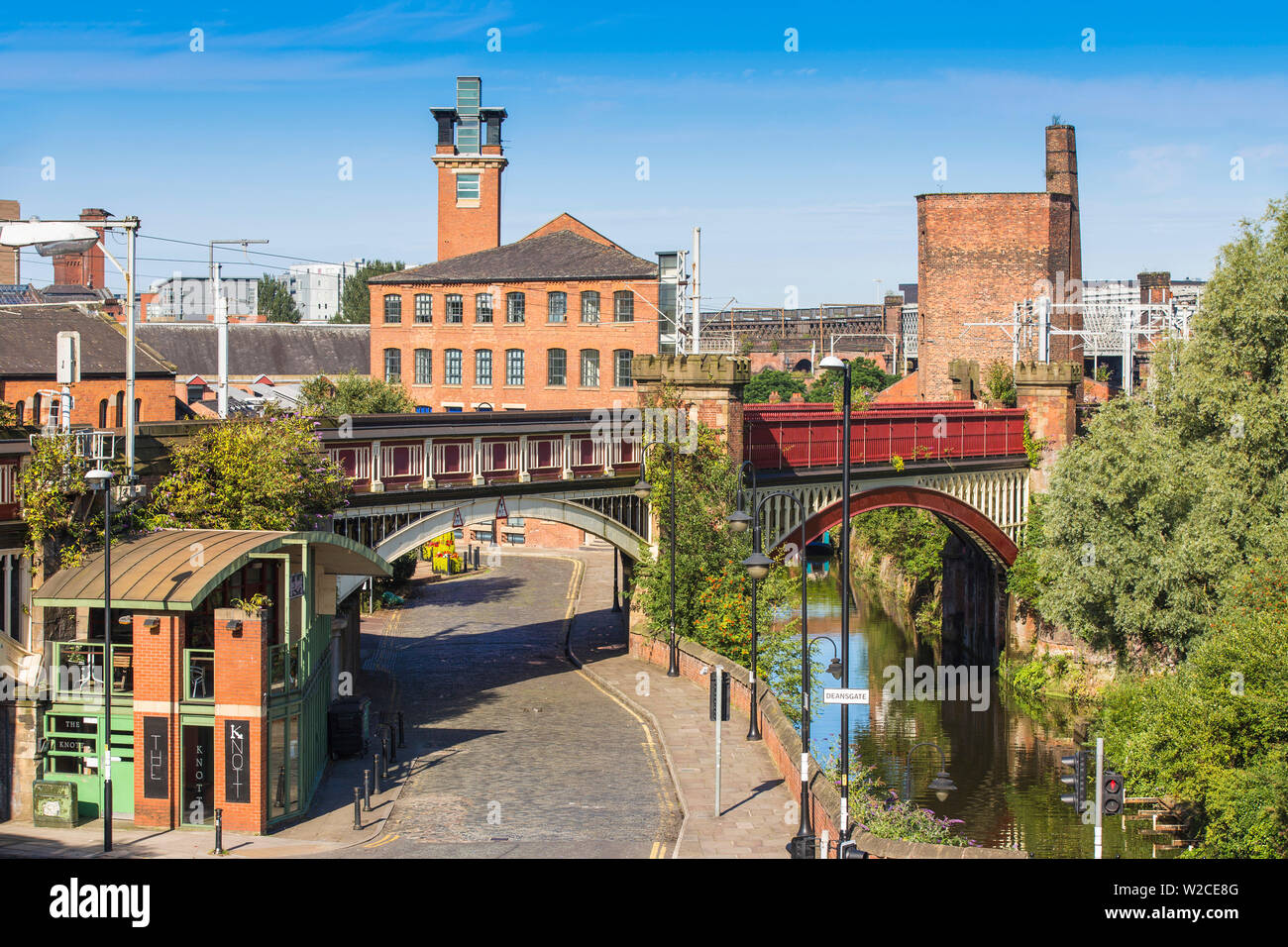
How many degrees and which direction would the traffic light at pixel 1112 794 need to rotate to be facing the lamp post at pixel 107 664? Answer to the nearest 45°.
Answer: approximately 90° to its right

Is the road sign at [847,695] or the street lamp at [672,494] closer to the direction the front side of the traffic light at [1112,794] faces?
the road sign

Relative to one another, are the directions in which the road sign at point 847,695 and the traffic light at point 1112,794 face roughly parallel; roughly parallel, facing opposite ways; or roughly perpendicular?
roughly parallel

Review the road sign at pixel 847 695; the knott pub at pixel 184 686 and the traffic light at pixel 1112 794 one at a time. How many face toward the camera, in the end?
3

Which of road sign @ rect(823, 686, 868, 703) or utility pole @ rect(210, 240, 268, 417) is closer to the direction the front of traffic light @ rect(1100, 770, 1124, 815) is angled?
the road sign

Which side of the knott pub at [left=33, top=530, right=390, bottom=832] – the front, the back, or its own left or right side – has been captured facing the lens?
front

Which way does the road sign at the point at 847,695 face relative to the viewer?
toward the camera

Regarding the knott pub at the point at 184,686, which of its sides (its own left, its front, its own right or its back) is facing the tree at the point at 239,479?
back

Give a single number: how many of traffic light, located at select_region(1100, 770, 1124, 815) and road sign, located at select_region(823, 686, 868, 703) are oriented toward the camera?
2

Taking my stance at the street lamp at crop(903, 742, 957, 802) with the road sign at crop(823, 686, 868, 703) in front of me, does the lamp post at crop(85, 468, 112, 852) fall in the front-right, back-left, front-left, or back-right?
front-right
